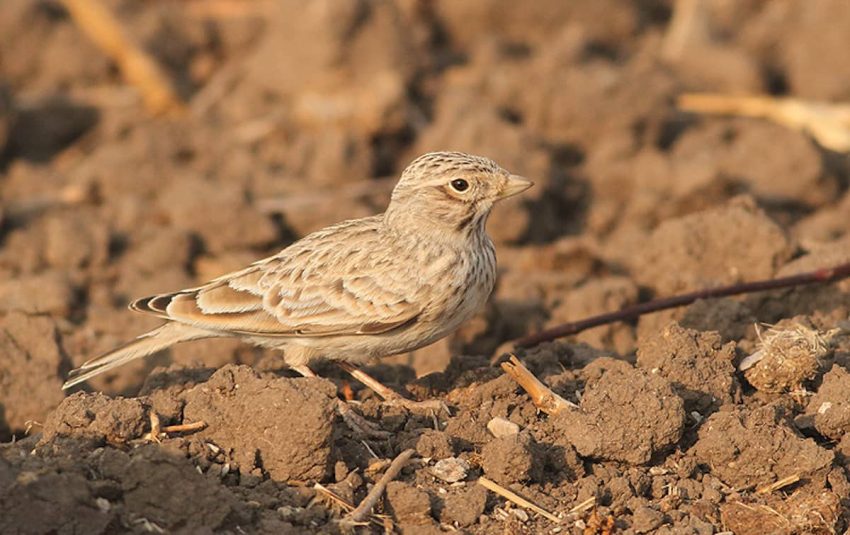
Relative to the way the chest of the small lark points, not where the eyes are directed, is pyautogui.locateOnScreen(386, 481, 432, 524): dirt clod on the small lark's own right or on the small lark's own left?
on the small lark's own right

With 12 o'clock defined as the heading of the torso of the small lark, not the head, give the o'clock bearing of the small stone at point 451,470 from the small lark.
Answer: The small stone is roughly at 3 o'clock from the small lark.

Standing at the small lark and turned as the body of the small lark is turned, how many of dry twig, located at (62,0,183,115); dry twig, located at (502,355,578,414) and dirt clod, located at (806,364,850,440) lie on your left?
1

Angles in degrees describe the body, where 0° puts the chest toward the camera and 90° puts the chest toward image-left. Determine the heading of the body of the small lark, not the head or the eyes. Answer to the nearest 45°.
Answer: approximately 270°

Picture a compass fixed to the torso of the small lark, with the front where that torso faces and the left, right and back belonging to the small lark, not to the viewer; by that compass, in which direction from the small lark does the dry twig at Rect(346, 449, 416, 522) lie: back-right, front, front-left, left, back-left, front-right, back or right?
right

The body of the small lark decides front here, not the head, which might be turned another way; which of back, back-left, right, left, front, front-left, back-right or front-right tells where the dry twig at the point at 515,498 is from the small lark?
right

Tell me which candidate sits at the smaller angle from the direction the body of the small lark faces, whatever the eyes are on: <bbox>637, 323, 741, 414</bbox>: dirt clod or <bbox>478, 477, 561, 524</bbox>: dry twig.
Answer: the dirt clod

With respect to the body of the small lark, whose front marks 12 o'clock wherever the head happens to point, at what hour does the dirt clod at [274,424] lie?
The dirt clod is roughly at 4 o'clock from the small lark.

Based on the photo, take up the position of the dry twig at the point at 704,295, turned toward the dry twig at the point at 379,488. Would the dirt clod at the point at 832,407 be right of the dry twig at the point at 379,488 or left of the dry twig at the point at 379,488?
left

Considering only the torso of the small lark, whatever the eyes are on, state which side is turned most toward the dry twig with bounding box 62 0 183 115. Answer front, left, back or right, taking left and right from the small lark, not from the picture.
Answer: left

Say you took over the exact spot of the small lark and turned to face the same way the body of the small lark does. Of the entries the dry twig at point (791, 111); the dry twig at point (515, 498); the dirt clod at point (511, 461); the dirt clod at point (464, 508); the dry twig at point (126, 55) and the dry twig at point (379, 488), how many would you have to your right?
4

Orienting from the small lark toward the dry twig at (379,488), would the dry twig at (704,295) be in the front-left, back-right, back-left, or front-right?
back-left

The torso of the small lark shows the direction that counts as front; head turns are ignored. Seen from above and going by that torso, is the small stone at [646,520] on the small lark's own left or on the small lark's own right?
on the small lark's own right

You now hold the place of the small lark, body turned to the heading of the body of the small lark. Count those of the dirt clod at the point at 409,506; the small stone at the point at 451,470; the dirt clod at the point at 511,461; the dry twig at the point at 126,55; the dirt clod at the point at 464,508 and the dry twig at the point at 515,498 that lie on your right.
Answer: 5

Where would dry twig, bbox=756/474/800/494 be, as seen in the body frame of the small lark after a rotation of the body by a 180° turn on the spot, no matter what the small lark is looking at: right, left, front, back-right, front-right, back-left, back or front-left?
back-left

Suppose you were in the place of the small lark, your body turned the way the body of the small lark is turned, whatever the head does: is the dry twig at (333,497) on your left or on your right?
on your right

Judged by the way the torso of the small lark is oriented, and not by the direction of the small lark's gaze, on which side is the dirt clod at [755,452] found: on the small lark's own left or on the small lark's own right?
on the small lark's own right

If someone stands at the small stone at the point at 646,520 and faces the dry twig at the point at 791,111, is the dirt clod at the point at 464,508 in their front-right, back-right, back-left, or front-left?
back-left

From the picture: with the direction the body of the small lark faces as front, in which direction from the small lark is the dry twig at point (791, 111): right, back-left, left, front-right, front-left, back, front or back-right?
front-left

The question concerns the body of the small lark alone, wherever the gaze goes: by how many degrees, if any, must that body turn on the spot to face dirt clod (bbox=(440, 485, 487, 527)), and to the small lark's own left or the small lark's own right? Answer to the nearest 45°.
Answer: approximately 90° to the small lark's own right

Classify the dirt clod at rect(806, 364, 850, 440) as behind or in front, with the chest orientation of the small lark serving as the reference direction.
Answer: in front
